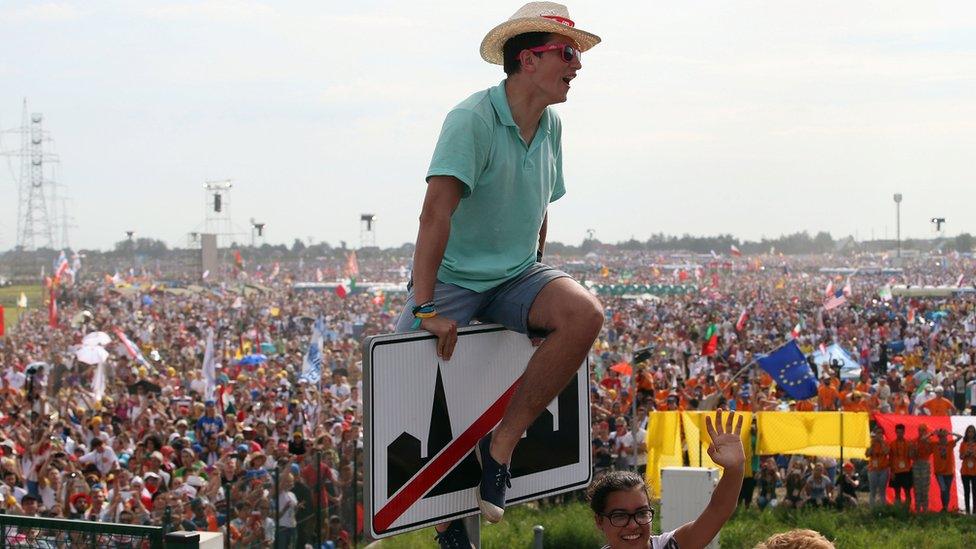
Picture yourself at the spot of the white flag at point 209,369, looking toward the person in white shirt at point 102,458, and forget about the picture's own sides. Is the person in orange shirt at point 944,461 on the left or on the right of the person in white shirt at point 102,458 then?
left

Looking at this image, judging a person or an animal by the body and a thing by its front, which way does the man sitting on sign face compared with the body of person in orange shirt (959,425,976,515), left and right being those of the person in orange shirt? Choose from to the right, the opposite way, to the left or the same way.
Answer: to the left

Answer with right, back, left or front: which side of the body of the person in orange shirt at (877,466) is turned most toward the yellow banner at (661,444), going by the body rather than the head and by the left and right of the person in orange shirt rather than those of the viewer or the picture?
right

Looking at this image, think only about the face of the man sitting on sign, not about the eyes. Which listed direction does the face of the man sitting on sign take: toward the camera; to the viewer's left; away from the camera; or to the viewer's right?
to the viewer's right

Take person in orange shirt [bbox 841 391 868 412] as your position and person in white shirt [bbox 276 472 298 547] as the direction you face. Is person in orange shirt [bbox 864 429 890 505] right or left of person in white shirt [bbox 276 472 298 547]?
left

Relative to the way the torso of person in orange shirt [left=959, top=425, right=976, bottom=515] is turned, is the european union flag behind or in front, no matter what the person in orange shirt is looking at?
behind

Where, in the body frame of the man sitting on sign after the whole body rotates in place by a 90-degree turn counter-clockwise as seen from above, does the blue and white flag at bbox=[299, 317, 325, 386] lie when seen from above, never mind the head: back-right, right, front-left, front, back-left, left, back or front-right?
front-left

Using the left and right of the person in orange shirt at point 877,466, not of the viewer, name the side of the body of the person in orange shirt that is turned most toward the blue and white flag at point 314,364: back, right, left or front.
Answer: right

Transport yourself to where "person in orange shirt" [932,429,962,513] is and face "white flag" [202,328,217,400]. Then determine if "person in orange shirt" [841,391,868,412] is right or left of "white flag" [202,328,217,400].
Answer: right

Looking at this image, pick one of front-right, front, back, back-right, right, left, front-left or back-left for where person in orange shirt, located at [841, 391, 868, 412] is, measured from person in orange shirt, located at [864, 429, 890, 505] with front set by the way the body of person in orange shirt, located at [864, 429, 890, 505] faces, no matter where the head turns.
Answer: back

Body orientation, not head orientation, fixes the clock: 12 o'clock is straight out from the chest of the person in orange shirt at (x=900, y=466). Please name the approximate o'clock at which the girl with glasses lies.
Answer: The girl with glasses is roughly at 12 o'clock from the person in orange shirt.

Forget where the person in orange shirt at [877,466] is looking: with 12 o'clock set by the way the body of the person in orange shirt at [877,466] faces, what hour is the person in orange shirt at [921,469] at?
the person in orange shirt at [921,469] is roughly at 9 o'clock from the person in orange shirt at [877,466].
